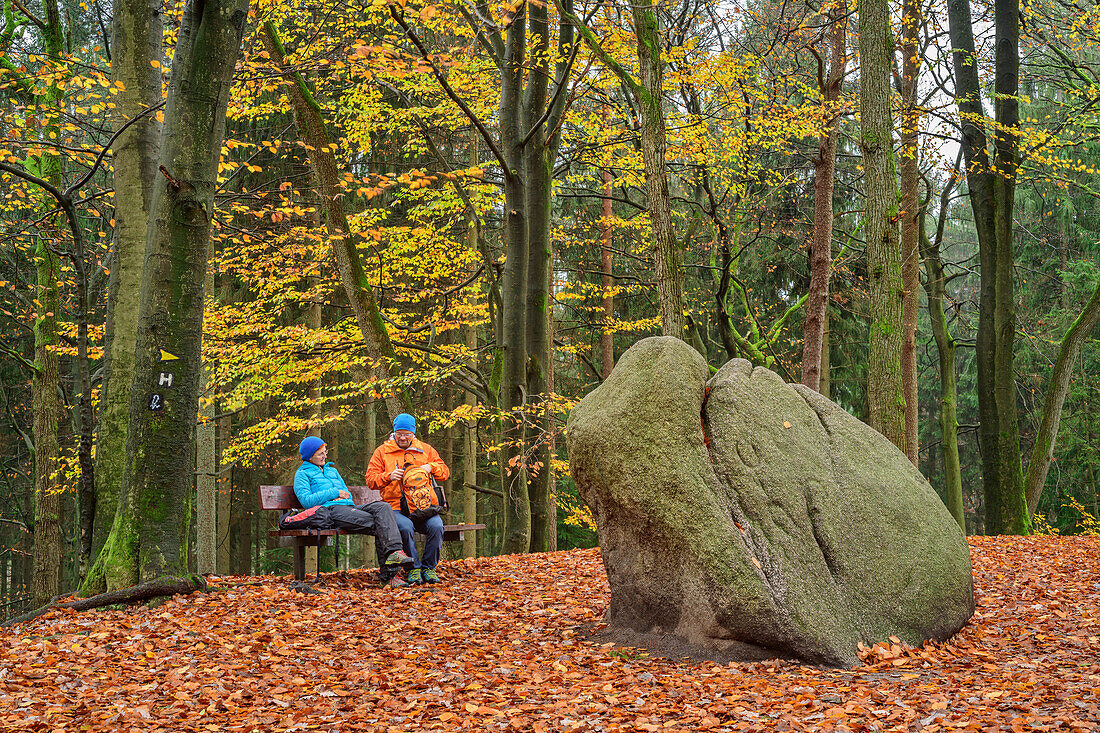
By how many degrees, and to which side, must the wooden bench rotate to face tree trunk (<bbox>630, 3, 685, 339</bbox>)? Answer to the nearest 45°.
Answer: approximately 90° to its left

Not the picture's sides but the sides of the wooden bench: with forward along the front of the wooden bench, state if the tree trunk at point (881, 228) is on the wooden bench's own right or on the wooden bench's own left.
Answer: on the wooden bench's own left

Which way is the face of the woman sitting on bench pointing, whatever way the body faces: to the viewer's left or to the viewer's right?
to the viewer's right

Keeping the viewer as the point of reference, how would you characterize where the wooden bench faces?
facing the viewer

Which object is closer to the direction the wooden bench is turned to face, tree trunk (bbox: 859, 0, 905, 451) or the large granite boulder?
the large granite boulder

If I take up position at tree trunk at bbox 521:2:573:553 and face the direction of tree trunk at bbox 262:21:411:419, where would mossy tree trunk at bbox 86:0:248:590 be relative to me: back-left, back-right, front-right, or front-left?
front-left

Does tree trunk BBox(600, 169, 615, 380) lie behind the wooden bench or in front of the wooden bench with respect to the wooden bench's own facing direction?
behind
